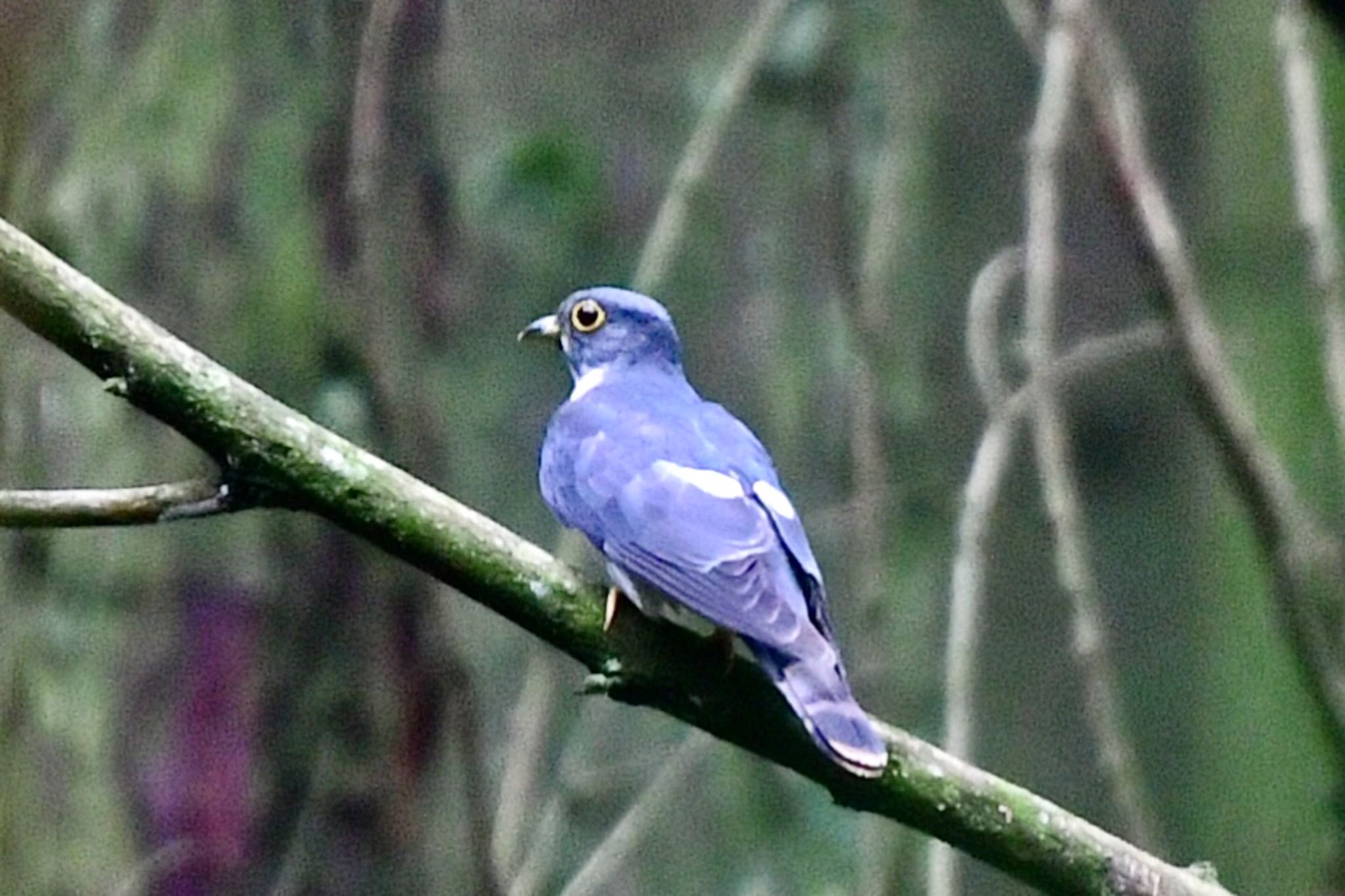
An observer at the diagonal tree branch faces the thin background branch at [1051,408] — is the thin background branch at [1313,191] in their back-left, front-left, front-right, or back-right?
front-right

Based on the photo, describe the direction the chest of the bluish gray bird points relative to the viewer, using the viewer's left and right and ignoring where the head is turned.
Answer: facing away from the viewer and to the left of the viewer

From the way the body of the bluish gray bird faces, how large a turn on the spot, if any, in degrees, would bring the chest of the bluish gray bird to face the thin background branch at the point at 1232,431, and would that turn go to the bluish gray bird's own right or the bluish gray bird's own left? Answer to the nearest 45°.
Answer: approximately 90° to the bluish gray bird's own right

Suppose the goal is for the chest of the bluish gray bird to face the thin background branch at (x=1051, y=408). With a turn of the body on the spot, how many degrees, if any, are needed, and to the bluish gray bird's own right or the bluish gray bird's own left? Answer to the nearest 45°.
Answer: approximately 90° to the bluish gray bird's own right
